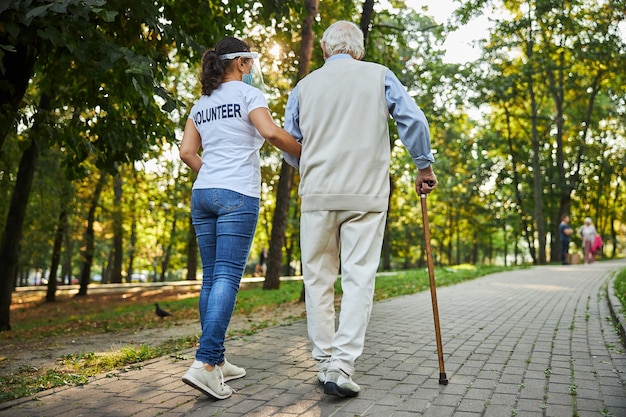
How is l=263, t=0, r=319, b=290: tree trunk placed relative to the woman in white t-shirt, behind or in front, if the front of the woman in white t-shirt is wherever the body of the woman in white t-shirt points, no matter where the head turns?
in front

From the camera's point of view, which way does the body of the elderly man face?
away from the camera

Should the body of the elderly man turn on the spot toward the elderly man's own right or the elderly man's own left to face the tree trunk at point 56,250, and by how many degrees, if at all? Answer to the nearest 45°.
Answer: approximately 45° to the elderly man's own left

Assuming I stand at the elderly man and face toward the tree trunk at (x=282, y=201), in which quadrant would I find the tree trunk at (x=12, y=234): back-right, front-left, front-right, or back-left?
front-left

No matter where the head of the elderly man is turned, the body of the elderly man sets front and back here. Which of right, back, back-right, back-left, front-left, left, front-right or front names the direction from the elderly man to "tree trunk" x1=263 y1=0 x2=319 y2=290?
front

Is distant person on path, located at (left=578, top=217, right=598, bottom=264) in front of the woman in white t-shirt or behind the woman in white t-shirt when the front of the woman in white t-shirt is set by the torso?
in front

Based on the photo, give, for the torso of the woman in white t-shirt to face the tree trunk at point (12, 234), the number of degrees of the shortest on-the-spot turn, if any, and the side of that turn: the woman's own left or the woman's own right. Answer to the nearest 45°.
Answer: approximately 90° to the woman's own left

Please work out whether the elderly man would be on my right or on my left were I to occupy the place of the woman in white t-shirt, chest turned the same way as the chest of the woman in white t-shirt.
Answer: on my right

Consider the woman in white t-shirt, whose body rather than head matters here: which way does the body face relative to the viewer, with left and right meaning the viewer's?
facing away from the viewer and to the right of the viewer

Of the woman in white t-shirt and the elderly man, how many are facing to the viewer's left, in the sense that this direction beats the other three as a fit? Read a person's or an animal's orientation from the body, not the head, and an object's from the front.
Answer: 0

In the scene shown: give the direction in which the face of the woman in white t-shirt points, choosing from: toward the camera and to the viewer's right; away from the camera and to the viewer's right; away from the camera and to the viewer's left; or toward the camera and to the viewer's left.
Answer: away from the camera and to the viewer's right

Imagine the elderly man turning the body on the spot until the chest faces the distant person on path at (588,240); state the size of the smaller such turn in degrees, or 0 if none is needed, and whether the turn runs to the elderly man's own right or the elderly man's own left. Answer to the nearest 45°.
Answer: approximately 45° to the elderly man's own right

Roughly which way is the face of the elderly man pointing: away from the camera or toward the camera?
away from the camera
